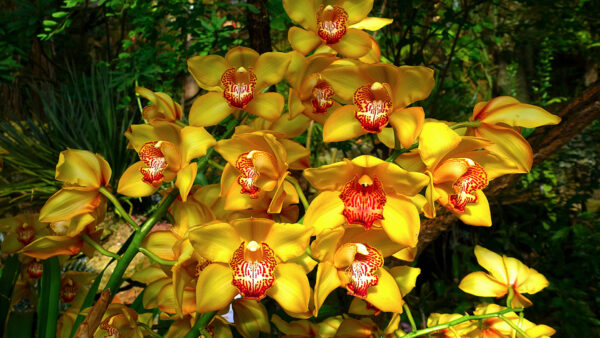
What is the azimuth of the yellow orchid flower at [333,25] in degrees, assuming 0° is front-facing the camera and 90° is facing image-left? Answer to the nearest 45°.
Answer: approximately 0°
